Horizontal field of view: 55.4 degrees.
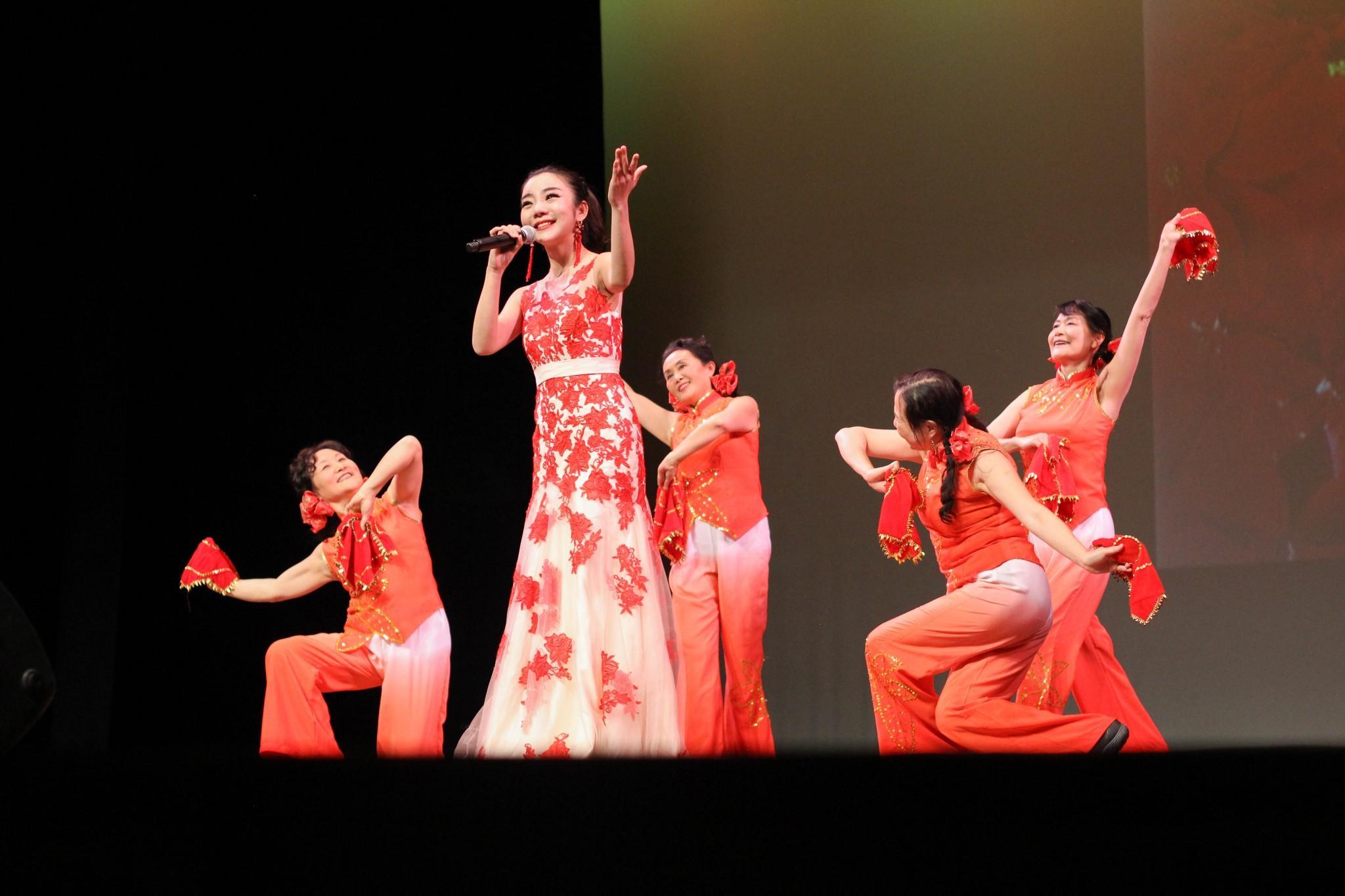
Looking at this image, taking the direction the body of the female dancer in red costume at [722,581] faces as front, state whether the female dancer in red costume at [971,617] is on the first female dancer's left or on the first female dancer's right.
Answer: on the first female dancer's left

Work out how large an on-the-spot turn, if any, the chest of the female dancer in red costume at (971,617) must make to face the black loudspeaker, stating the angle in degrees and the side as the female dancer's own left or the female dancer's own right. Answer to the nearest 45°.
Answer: approximately 45° to the female dancer's own left

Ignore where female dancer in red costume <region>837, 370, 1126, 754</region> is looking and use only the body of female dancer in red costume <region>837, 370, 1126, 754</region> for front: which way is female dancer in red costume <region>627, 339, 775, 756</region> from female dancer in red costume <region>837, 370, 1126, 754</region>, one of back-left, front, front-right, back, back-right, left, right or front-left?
front-right

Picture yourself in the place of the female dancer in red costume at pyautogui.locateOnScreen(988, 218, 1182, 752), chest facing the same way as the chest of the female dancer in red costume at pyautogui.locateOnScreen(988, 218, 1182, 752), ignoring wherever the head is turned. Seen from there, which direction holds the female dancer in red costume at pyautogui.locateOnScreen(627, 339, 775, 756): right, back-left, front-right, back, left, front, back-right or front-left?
front-right

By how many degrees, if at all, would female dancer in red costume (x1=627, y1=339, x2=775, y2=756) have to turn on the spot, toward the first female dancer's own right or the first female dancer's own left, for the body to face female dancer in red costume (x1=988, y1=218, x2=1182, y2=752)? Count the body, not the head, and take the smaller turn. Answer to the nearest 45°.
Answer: approximately 135° to the first female dancer's own left

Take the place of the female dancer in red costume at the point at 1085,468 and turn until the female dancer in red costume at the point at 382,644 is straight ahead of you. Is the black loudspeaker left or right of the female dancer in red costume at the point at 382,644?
left

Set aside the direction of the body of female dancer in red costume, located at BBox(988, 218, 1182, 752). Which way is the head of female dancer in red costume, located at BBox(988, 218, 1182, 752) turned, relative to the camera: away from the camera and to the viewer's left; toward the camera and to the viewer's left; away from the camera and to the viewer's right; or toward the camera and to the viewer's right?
toward the camera and to the viewer's left

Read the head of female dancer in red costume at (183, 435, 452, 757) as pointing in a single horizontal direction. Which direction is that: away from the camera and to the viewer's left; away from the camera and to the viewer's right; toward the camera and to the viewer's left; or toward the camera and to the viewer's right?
toward the camera and to the viewer's right

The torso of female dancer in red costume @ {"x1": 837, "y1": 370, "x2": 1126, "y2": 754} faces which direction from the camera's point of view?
to the viewer's left

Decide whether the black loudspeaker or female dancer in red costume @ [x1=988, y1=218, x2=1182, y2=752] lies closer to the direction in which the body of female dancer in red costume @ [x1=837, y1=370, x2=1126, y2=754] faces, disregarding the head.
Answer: the black loudspeaker

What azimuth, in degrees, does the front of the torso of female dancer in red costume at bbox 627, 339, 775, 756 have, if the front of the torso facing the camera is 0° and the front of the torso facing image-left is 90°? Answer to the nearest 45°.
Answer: approximately 45°
